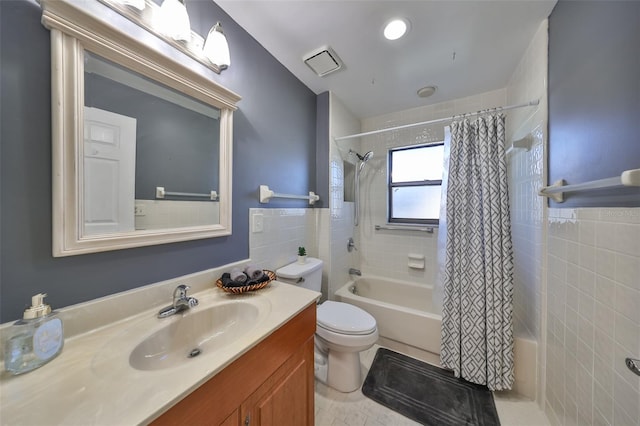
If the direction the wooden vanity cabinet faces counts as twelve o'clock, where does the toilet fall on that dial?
The toilet is roughly at 9 o'clock from the wooden vanity cabinet.

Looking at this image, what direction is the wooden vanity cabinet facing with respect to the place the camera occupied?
facing the viewer and to the right of the viewer

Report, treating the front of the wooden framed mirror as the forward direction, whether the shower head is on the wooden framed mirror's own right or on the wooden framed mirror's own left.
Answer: on the wooden framed mirror's own left

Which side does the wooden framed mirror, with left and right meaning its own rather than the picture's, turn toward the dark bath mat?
front

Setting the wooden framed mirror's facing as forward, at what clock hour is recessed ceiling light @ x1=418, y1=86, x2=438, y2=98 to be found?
The recessed ceiling light is roughly at 11 o'clock from the wooden framed mirror.

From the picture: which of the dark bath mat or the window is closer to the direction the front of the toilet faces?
the dark bath mat

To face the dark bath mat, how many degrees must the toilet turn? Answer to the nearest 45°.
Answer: approximately 45° to its left

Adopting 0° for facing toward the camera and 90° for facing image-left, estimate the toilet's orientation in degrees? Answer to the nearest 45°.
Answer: approximately 315°

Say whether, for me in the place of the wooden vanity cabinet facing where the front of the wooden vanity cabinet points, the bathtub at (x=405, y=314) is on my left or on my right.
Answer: on my left

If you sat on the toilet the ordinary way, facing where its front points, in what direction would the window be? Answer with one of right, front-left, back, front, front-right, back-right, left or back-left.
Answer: left
